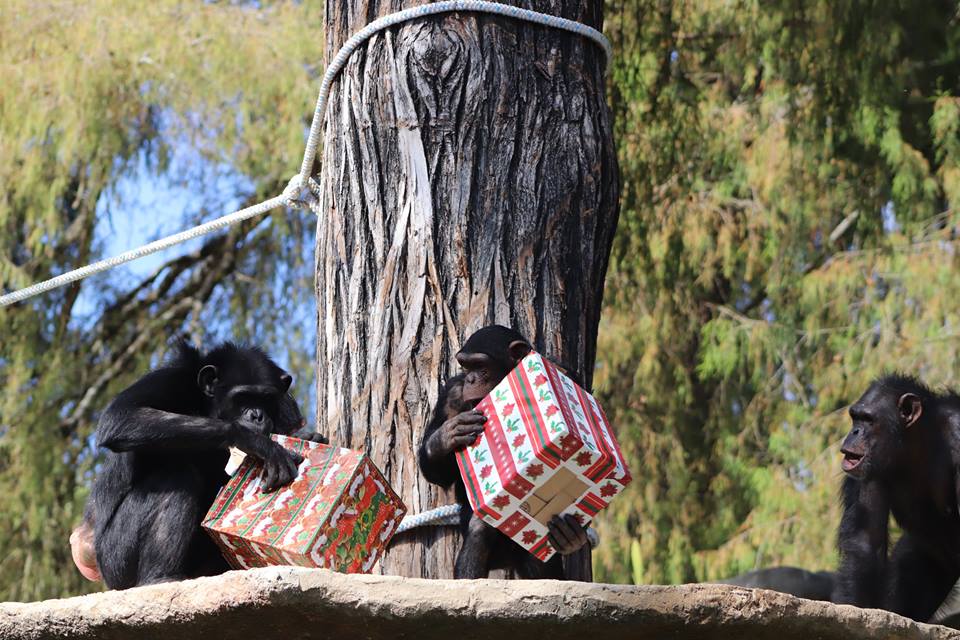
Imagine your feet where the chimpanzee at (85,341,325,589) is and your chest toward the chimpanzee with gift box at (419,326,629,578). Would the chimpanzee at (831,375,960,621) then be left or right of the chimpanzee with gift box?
right

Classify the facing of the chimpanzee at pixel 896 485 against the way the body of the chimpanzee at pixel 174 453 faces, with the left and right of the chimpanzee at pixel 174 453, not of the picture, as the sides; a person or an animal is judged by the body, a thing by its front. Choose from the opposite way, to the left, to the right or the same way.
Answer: the opposite way

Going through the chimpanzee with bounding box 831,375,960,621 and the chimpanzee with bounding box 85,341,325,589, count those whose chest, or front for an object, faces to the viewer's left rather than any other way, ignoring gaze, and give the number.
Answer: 1

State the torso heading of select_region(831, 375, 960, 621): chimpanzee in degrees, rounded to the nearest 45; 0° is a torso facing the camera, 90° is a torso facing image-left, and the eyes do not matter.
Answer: approximately 90°

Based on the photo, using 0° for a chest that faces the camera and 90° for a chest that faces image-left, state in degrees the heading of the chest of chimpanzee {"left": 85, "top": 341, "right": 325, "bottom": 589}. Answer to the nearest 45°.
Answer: approximately 315°

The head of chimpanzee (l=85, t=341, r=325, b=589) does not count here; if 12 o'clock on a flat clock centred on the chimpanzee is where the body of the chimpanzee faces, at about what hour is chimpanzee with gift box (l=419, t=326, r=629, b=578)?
The chimpanzee with gift box is roughly at 12 o'clock from the chimpanzee.

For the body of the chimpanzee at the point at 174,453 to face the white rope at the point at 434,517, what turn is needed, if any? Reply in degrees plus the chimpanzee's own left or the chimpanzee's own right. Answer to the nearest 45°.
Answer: approximately 45° to the chimpanzee's own left

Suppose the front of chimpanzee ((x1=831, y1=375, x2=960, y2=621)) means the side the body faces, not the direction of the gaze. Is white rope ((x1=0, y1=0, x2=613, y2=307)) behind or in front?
in front
